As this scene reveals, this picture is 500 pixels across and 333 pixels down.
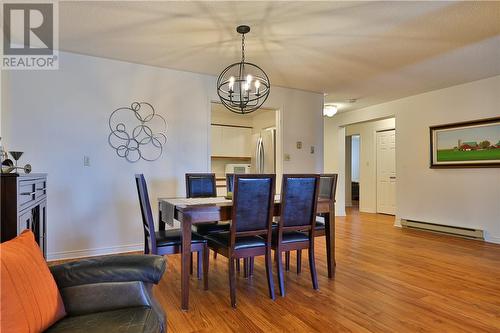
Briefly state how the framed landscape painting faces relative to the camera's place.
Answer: facing the viewer and to the left of the viewer

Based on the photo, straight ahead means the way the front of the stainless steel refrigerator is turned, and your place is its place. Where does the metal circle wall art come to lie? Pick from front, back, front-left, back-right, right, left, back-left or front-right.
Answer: front

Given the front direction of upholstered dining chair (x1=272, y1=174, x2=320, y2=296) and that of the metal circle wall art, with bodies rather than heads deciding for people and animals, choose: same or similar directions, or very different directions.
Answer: very different directions

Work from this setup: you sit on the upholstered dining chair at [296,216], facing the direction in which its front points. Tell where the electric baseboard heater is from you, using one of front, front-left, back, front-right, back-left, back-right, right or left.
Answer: right

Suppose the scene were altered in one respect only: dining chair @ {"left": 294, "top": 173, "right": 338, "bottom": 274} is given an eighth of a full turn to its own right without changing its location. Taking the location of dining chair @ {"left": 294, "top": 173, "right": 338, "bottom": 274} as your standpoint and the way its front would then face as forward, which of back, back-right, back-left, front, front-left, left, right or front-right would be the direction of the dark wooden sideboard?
front-left

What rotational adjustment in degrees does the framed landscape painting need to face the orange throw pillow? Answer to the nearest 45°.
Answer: approximately 45° to its left

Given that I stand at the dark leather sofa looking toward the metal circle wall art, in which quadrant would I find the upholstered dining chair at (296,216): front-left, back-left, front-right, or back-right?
front-right

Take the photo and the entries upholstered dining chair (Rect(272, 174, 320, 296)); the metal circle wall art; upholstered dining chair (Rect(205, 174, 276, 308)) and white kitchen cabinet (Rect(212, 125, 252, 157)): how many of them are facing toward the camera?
2

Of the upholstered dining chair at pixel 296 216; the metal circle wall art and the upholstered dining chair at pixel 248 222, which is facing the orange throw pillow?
the metal circle wall art

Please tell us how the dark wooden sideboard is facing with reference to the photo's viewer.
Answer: facing the viewer and to the right of the viewer

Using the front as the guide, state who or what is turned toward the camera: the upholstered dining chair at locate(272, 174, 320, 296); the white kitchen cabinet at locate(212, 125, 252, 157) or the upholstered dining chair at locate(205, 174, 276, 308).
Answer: the white kitchen cabinet

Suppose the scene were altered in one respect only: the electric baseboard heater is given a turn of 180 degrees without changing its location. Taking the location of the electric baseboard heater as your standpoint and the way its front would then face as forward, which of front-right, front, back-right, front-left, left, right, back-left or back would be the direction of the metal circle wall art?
back

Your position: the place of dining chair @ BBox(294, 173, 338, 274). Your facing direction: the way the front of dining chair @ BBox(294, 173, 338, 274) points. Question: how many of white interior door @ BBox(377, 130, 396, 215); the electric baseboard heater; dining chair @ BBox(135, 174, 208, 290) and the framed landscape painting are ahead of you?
1

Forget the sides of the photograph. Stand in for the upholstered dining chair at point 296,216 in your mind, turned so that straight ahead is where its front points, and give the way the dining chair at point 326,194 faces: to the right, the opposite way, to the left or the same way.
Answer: to the left

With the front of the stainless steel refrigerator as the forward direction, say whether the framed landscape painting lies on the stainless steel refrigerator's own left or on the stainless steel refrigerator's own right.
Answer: on the stainless steel refrigerator's own left

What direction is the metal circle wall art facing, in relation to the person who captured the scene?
facing the viewer

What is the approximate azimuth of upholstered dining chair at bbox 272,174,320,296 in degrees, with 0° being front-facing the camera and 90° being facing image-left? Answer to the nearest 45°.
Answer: approximately 135°

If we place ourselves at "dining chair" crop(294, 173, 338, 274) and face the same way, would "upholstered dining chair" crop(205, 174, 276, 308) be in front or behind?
in front

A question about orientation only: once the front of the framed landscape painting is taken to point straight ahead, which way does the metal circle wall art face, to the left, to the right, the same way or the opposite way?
to the left
